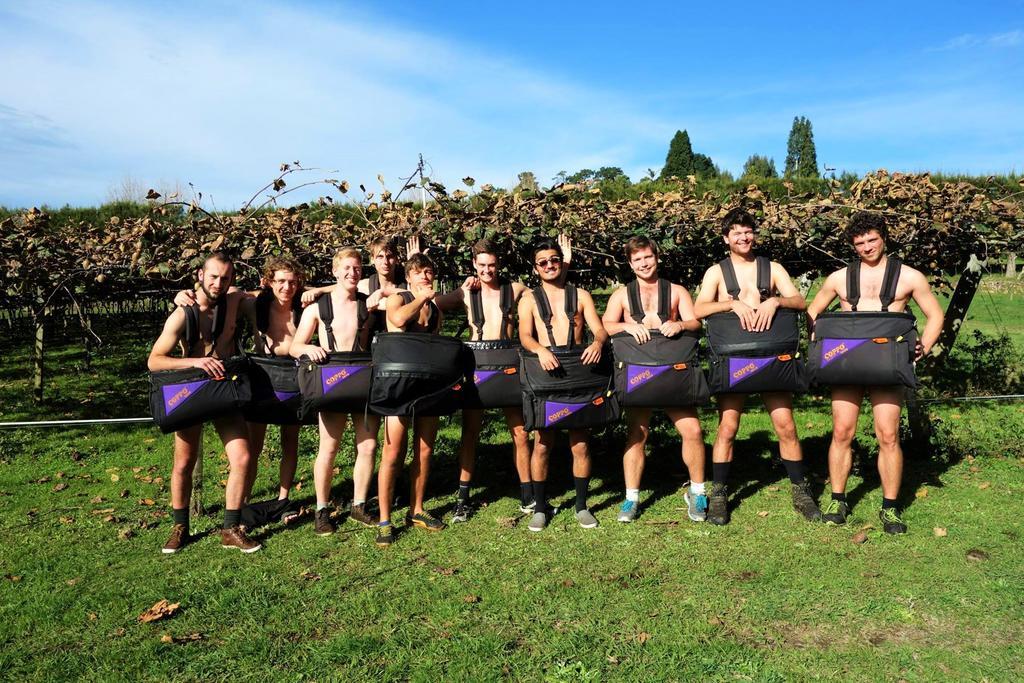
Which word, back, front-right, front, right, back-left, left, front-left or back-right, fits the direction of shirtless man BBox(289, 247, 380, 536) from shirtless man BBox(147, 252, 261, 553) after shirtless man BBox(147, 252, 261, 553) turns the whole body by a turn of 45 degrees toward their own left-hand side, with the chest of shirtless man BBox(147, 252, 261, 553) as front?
front-left

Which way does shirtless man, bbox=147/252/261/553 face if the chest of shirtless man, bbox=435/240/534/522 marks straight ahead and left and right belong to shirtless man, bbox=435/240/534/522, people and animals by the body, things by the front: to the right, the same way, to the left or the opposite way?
the same way

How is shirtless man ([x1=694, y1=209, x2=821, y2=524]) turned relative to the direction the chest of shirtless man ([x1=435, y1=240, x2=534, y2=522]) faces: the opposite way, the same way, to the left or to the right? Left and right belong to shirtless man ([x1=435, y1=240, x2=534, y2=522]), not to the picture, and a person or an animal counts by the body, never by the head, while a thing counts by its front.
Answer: the same way

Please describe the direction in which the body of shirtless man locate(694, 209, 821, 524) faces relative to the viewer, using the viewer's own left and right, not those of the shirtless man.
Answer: facing the viewer

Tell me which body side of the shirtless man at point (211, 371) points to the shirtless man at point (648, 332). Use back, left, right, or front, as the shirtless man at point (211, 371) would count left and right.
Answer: left

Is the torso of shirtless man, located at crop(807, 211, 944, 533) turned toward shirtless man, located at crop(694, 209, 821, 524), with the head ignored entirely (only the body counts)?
no

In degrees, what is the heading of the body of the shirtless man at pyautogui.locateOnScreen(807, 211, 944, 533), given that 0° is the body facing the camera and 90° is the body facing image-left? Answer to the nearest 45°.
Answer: approximately 0°

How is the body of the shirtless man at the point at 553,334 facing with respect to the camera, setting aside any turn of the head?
toward the camera

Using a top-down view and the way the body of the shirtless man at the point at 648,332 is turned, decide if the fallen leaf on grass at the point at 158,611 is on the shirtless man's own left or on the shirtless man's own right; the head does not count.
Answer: on the shirtless man's own right

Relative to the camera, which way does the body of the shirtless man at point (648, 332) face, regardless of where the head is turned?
toward the camera

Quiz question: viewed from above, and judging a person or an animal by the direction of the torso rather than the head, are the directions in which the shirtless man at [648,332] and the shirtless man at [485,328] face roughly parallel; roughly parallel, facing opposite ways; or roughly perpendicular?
roughly parallel

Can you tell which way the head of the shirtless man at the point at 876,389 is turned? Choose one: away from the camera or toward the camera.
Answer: toward the camera

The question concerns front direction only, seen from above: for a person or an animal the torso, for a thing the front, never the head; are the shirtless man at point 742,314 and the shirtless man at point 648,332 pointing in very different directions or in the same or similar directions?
same or similar directions

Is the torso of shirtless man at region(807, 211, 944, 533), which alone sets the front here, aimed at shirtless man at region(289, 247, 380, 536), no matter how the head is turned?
no

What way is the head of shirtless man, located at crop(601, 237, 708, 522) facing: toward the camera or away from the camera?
toward the camera

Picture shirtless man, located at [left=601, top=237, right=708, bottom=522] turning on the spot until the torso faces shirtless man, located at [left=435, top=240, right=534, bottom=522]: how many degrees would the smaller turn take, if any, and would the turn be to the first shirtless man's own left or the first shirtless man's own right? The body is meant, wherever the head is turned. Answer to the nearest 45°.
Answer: approximately 90° to the first shirtless man's own right

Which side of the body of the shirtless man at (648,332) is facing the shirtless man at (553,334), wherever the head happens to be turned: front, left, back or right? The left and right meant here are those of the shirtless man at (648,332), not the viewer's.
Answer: right

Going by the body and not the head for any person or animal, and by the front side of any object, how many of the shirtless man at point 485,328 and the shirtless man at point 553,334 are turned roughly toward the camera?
2

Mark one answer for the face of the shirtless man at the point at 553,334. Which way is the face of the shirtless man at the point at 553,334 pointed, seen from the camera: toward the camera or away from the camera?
toward the camera
